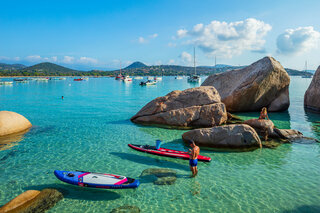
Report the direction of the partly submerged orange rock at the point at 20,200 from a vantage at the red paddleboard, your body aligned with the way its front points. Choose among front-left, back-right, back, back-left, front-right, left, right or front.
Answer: front-left

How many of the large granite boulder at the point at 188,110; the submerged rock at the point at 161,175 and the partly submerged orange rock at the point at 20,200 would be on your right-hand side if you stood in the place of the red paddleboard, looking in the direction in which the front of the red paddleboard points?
1

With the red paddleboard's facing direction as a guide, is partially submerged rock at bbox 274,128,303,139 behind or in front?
behind

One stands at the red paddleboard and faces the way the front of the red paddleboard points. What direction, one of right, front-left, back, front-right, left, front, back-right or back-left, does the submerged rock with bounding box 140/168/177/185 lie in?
left

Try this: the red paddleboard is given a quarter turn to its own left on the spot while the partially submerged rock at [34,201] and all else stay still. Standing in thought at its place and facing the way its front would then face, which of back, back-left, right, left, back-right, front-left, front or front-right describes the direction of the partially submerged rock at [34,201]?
front-right

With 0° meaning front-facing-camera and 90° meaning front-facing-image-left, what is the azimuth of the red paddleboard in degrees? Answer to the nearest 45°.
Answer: approximately 90°

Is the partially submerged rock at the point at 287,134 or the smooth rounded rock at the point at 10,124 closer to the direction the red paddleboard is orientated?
the smooth rounded rock
